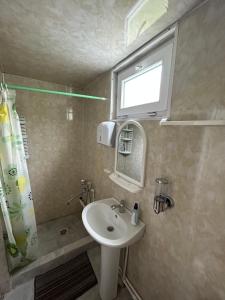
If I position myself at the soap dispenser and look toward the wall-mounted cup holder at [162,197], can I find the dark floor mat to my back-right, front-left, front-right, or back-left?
back-right

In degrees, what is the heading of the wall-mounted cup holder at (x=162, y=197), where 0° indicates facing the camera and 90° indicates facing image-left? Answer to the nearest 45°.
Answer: approximately 45°

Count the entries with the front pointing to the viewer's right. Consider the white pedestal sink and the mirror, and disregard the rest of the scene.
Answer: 0

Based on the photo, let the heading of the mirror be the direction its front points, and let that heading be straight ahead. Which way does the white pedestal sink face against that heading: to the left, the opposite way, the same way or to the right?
the same way

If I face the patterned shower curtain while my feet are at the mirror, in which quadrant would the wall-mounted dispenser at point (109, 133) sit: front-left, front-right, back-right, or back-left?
front-right

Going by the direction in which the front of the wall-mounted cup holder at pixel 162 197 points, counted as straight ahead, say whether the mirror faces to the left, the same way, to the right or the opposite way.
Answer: the same way

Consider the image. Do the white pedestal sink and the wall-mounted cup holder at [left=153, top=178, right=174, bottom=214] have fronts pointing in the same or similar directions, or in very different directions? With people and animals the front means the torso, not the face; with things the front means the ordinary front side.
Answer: same or similar directions

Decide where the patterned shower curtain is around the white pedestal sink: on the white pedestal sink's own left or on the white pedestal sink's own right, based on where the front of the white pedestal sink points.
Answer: on the white pedestal sink's own right

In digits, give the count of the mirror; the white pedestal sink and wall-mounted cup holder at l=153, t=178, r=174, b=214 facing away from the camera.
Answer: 0

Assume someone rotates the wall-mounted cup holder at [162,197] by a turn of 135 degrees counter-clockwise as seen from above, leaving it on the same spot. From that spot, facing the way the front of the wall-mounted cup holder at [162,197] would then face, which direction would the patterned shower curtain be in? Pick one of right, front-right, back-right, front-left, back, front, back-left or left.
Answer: back

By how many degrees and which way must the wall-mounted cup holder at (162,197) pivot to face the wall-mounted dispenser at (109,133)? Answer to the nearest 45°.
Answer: approximately 90° to its right
